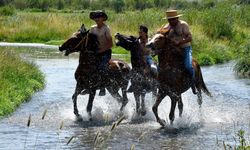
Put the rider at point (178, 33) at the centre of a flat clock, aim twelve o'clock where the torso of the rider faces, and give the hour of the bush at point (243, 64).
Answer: The bush is roughly at 5 o'clock from the rider.

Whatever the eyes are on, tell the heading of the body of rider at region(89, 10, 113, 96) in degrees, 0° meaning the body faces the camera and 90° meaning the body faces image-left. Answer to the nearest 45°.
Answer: approximately 45°

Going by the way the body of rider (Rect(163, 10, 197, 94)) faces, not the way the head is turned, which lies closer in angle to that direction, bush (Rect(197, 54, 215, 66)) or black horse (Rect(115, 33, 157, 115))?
the black horse
